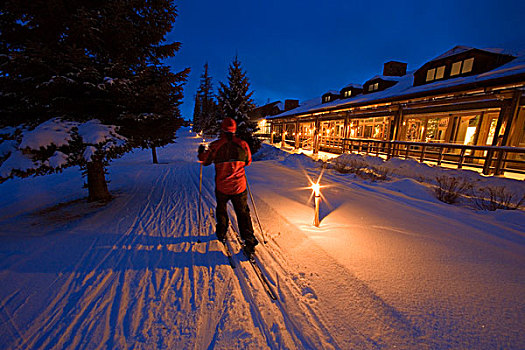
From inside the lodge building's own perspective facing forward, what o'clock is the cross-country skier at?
The cross-country skier is roughly at 11 o'clock from the lodge building.

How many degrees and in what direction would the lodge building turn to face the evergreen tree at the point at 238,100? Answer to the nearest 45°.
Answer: approximately 45° to its right

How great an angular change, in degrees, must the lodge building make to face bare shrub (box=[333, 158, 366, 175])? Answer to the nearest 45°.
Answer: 0° — it already faces it

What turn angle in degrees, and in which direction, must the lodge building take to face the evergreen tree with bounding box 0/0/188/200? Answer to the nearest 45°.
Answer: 0° — it already faces it

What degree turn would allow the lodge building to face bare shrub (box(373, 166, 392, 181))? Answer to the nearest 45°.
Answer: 0° — it already faces it

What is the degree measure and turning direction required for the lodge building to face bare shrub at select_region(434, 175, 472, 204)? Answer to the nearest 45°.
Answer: approximately 45° to its left

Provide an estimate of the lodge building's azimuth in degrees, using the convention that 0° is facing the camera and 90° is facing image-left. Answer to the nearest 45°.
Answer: approximately 45°
